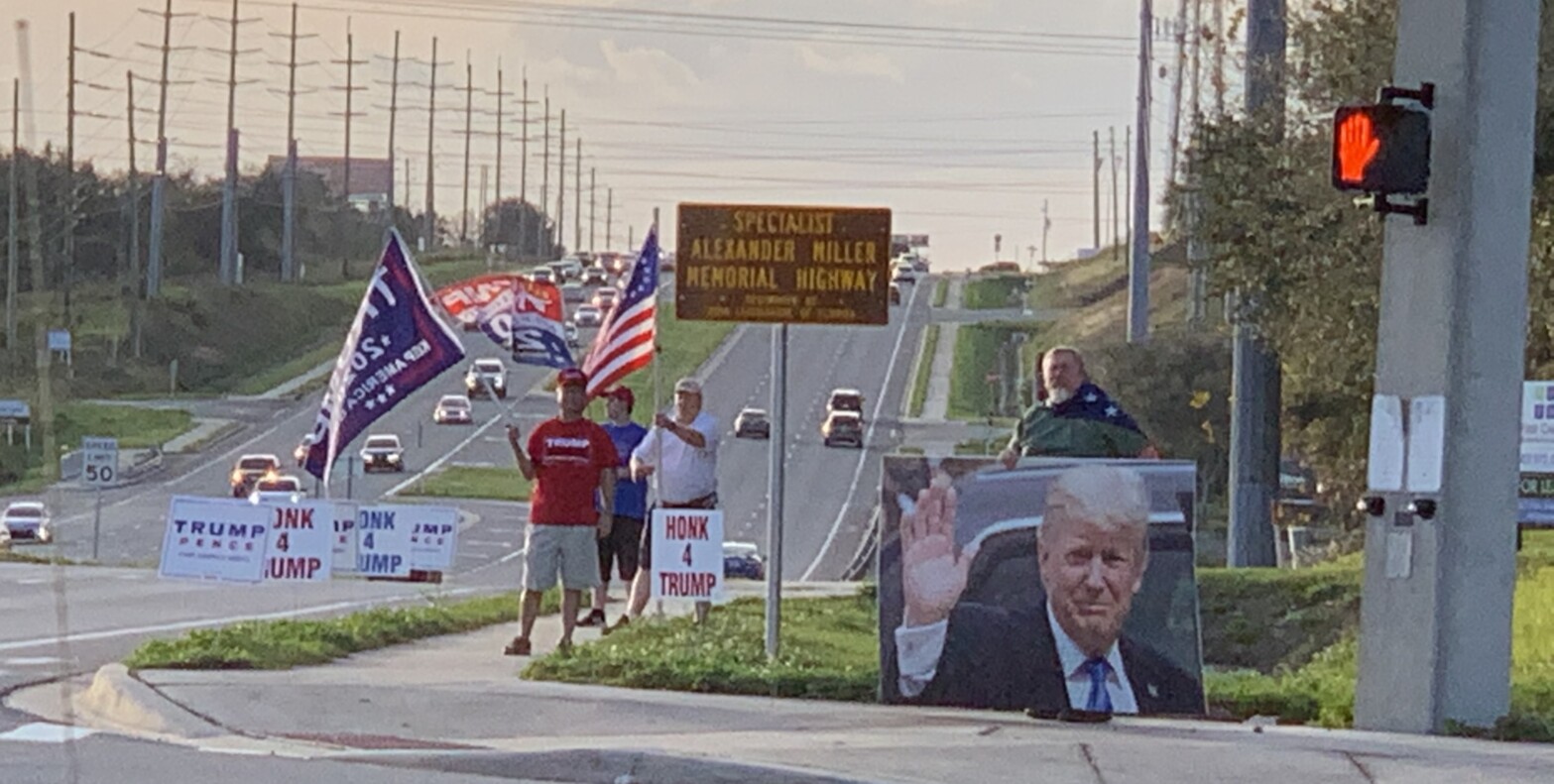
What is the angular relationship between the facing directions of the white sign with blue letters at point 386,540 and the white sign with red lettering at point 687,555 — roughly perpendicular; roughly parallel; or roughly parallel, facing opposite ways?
roughly parallel

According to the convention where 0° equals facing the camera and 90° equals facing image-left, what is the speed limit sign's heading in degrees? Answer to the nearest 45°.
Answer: approximately 0°

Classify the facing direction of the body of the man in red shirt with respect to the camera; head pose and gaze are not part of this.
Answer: toward the camera

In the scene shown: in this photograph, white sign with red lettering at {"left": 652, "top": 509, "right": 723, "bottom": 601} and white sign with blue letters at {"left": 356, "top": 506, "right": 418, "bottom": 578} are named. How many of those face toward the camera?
2

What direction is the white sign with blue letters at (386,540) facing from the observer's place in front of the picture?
facing the viewer

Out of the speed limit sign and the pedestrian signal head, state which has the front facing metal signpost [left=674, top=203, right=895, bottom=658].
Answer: the speed limit sign

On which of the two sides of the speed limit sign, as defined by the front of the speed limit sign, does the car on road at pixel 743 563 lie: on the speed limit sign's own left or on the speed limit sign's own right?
on the speed limit sign's own left

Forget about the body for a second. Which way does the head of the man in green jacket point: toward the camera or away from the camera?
toward the camera

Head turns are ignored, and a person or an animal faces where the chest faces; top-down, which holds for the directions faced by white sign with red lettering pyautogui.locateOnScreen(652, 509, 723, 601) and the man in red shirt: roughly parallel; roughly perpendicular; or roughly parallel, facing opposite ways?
roughly parallel

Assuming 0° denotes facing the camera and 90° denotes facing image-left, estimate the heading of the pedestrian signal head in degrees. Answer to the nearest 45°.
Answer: approximately 0°

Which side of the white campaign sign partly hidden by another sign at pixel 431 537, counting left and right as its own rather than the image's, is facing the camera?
front

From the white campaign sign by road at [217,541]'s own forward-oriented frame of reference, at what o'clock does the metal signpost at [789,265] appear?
The metal signpost is roughly at 10 o'clock from the white campaign sign by road.

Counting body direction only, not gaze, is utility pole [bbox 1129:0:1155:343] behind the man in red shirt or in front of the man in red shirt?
behind
